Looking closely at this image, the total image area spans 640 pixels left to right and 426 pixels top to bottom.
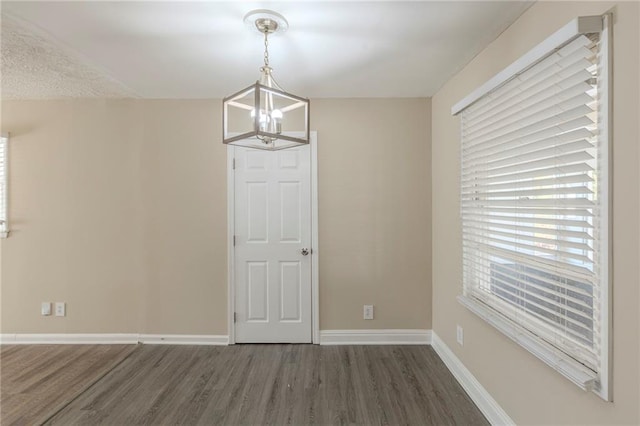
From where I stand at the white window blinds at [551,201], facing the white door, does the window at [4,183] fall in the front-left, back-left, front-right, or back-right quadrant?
front-left

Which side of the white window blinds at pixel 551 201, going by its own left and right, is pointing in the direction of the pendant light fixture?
front

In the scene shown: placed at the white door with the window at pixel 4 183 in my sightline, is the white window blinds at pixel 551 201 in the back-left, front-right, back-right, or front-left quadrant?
back-left

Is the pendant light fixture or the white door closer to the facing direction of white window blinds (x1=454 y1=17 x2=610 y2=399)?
the pendant light fixture

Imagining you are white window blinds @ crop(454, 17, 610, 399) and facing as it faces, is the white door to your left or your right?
on your right

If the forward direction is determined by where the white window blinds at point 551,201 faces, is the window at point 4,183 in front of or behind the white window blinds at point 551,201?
in front

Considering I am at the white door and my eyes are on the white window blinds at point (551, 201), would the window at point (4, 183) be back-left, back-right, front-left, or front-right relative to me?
back-right

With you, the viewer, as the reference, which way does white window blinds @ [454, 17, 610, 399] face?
facing the viewer and to the left of the viewer
